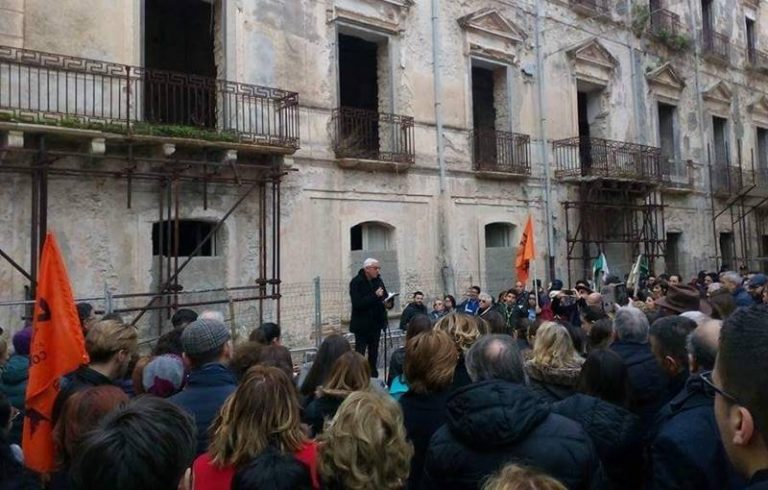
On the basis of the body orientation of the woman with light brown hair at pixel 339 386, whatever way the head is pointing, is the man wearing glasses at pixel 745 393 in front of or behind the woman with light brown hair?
behind

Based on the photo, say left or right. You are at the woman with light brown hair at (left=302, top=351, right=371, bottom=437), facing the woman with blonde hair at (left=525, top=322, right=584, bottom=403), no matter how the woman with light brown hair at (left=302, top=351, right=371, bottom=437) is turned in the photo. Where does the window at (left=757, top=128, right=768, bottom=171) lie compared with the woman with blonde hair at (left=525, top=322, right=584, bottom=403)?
left

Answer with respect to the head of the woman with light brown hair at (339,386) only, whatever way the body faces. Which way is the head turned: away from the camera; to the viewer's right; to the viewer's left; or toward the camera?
away from the camera

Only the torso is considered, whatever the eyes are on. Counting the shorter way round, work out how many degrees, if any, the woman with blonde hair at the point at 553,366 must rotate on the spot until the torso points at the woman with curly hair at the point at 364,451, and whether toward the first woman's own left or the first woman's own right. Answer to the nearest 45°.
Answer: approximately 135° to the first woman's own left

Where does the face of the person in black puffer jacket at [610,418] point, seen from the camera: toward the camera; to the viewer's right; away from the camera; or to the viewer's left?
away from the camera

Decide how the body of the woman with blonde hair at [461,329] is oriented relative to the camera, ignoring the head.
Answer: away from the camera

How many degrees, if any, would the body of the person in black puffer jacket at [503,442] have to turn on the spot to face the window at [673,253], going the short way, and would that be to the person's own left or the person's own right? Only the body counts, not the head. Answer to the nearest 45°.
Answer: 0° — they already face it

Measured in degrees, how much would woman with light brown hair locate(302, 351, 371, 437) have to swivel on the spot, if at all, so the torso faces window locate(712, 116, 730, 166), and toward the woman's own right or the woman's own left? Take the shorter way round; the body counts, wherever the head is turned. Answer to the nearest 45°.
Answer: approximately 45° to the woman's own right

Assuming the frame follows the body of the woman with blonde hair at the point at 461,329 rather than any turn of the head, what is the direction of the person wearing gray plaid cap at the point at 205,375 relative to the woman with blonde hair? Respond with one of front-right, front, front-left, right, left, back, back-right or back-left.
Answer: back-left

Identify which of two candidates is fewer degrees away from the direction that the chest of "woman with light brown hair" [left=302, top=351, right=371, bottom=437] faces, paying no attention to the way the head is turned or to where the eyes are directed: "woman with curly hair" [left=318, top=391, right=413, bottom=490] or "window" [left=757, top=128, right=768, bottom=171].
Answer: the window

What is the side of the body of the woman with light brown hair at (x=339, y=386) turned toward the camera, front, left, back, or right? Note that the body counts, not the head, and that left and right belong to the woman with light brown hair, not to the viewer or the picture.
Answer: back

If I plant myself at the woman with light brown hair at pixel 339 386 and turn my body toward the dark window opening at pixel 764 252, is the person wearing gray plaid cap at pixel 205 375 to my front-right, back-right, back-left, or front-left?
back-left
